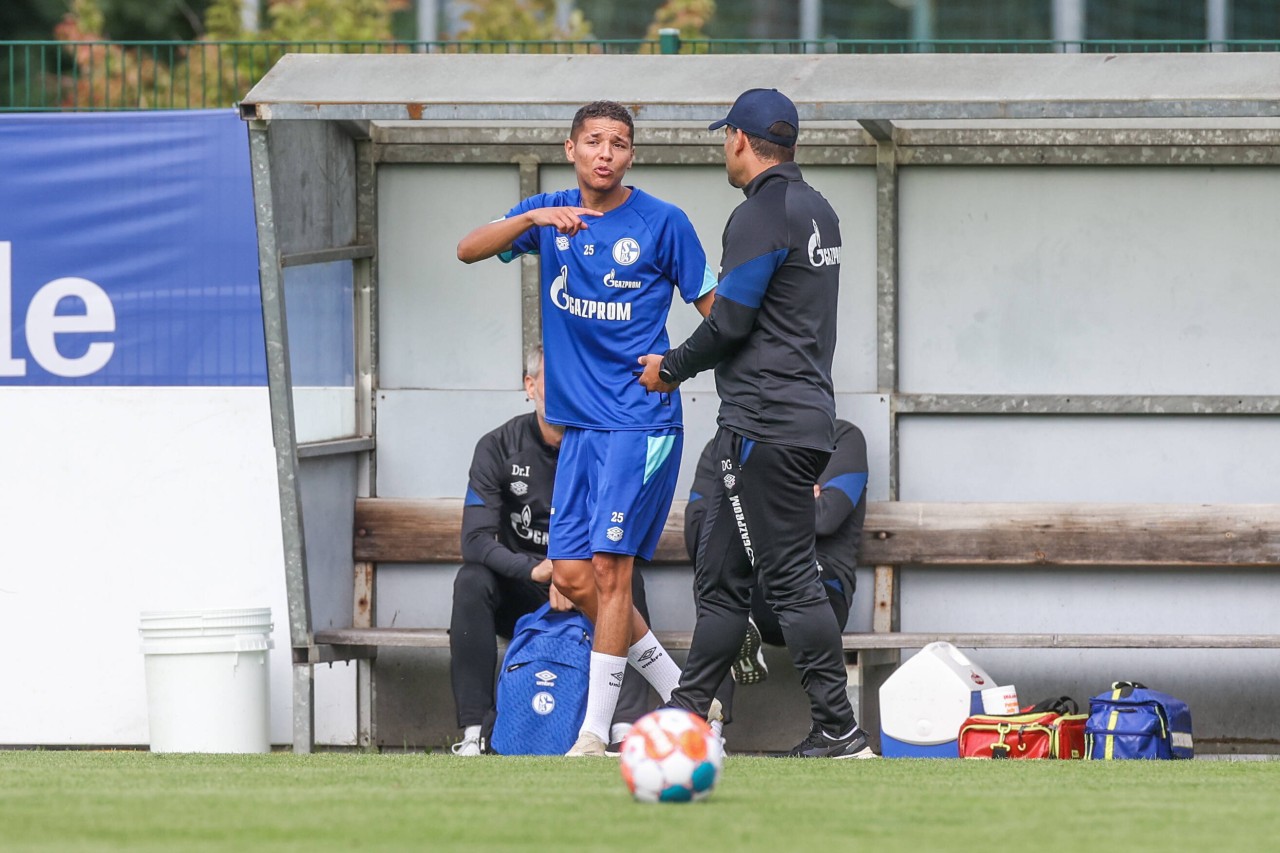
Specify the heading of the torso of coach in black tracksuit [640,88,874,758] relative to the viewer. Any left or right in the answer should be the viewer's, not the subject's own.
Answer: facing away from the viewer and to the left of the viewer

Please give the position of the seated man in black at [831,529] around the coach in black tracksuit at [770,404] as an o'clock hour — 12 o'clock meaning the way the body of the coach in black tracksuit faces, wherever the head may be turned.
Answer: The seated man in black is roughly at 2 o'clock from the coach in black tracksuit.

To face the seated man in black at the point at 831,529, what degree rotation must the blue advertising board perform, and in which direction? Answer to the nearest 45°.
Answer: approximately 45° to its left

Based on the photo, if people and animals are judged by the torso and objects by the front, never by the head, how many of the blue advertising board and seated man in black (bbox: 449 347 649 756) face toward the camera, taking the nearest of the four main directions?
2

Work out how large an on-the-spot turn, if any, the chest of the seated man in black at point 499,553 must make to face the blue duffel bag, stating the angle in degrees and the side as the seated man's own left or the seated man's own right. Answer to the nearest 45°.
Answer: approximately 90° to the seated man's own left

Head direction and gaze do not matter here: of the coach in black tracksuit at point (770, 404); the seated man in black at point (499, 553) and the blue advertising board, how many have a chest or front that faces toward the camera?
2

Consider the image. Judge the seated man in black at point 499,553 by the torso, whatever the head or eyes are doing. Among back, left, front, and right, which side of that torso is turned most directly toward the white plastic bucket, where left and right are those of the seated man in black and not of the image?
right

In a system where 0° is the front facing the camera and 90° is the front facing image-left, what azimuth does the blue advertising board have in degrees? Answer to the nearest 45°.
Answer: approximately 0°
